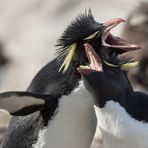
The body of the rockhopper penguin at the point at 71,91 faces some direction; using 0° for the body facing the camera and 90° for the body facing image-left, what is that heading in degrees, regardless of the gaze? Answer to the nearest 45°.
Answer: approximately 270°

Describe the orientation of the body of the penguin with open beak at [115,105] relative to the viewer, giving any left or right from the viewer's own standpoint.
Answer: facing to the left of the viewer
